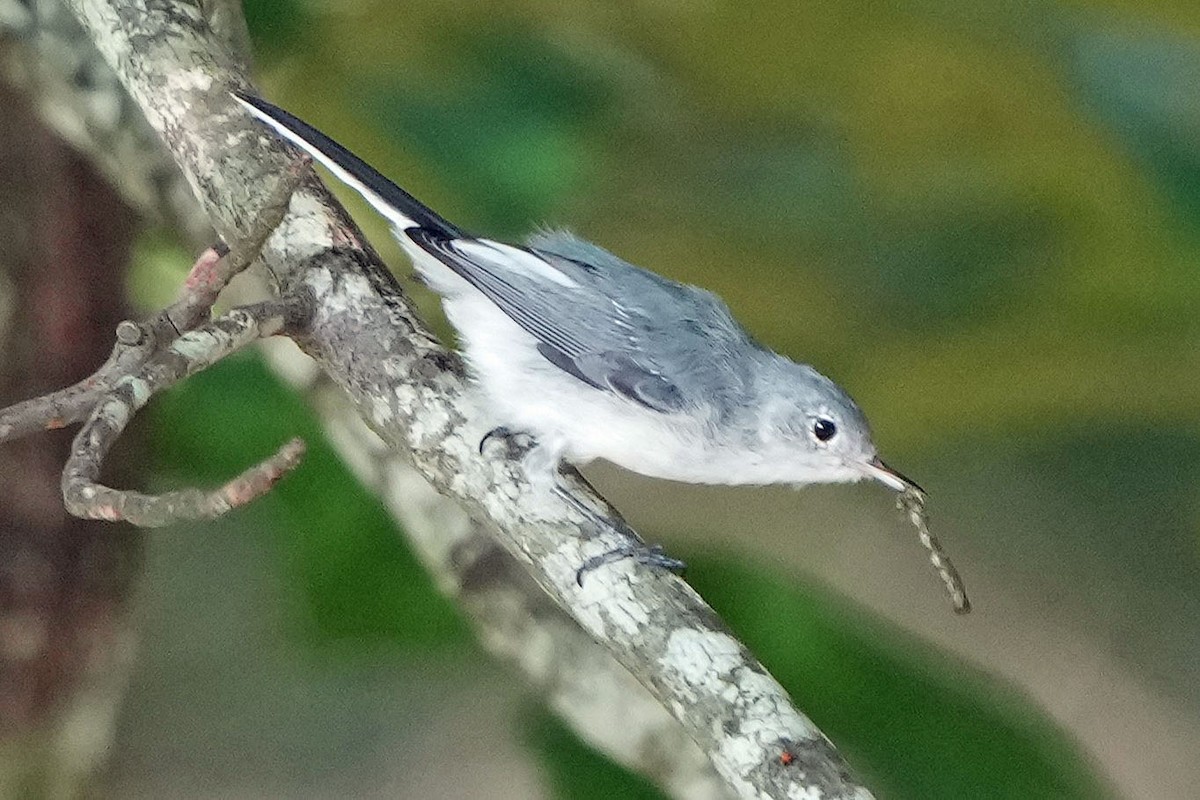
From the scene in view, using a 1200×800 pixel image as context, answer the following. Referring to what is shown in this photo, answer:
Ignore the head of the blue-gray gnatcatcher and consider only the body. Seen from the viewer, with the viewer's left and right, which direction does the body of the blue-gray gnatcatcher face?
facing to the right of the viewer
